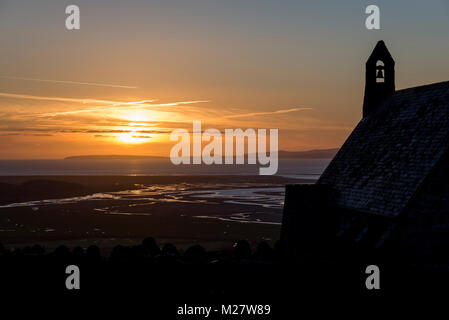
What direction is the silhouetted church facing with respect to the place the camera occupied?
facing away from the viewer and to the left of the viewer
